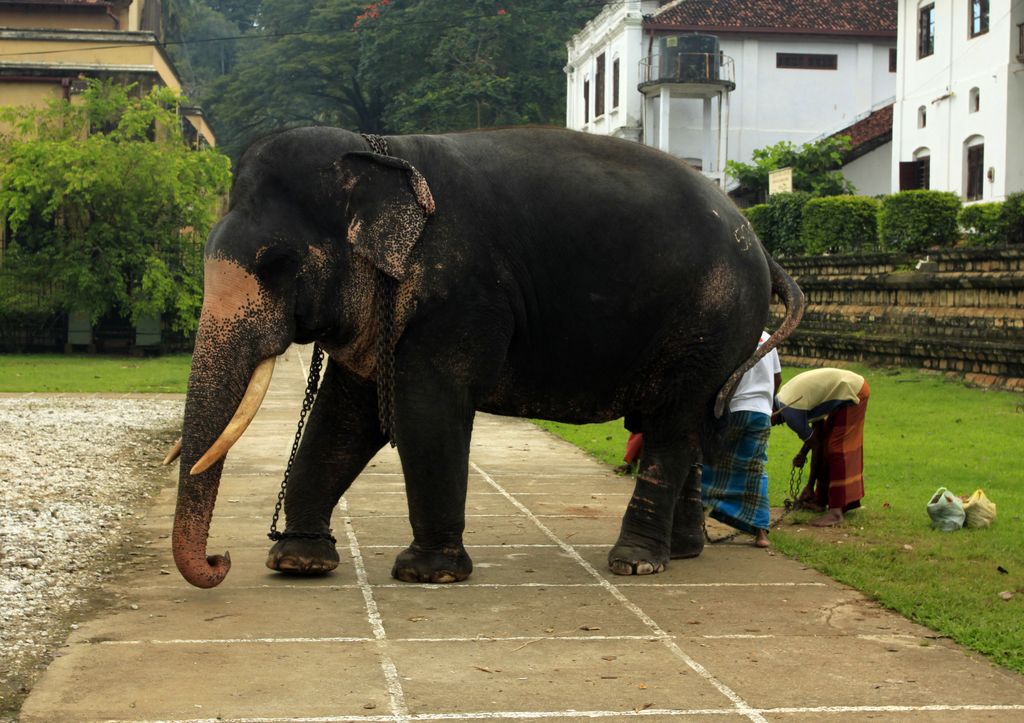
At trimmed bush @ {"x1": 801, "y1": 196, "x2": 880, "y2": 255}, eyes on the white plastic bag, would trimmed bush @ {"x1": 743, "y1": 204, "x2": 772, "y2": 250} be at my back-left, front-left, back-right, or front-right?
back-right

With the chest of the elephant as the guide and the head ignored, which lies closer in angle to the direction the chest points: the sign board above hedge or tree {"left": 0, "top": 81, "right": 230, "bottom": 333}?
the tree

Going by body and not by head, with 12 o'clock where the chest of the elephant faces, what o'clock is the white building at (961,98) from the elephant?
The white building is roughly at 4 o'clock from the elephant.

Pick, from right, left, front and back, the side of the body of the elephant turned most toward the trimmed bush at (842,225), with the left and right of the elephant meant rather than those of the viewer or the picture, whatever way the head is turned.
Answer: right

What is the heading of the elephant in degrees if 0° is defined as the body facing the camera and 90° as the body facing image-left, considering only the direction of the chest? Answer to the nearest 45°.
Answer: approximately 90°

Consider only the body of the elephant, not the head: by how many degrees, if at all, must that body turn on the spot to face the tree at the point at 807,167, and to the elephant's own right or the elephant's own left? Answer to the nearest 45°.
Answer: approximately 90° to the elephant's own right

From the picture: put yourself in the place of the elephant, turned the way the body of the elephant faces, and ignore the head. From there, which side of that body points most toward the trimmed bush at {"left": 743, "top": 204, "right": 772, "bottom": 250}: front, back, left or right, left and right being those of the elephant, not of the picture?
right

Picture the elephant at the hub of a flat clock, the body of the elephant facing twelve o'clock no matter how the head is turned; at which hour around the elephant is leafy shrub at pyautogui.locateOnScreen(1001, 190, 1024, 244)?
The leafy shrub is roughly at 4 o'clock from the elephant.

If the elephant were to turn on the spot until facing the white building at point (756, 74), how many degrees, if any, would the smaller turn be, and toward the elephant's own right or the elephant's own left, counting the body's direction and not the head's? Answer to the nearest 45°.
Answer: approximately 90° to the elephant's own right

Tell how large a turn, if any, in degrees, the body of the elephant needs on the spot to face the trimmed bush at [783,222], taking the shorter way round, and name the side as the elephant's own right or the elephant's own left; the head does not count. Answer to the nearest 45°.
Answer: approximately 90° to the elephant's own right
